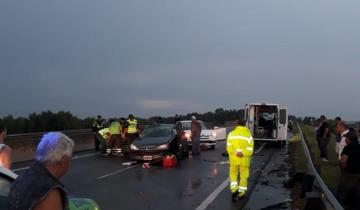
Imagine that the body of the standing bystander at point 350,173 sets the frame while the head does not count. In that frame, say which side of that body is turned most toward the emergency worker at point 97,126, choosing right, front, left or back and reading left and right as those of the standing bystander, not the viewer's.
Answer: front

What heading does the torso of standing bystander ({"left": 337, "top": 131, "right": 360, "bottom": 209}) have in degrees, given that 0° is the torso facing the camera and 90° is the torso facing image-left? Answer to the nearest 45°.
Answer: approximately 135°

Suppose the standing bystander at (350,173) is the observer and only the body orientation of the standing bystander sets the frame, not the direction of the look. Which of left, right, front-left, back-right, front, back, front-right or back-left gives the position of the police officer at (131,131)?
front

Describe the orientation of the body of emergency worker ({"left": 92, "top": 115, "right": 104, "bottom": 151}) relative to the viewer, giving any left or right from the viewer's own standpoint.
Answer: facing to the right of the viewer

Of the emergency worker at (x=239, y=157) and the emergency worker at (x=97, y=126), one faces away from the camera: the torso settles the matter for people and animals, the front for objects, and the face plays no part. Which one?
the emergency worker at (x=239, y=157)

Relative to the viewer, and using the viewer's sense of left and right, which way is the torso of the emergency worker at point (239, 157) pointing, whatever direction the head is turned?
facing away from the viewer

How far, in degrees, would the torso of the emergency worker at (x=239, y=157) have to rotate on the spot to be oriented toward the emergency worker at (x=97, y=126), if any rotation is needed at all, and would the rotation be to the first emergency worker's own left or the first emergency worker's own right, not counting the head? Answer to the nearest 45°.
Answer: approximately 45° to the first emergency worker's own left

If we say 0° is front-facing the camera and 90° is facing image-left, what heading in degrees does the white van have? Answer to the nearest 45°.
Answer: approximately 180°

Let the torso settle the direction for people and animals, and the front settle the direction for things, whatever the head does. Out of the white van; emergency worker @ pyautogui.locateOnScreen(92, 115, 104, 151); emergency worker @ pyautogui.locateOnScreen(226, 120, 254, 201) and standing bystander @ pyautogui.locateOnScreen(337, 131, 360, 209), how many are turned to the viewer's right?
1
